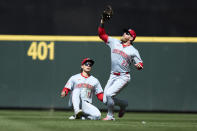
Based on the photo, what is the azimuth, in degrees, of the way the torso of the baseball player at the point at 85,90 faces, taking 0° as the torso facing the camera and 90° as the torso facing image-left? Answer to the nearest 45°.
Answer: approximately 0°

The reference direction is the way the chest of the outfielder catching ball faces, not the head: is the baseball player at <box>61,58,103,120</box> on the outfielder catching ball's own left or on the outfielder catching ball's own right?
on the outfielder catching ball's own right

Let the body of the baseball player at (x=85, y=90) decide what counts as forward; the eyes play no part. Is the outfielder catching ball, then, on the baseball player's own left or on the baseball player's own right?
on the baseball player's own left

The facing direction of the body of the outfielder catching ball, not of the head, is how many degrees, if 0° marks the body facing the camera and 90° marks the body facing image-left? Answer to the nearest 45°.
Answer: approximately 45°
